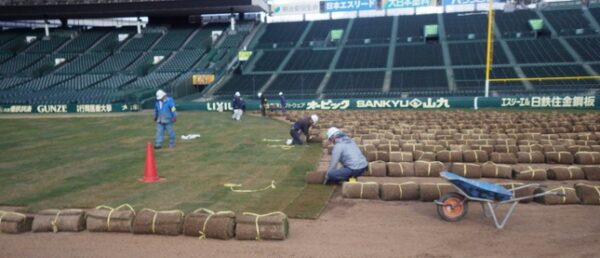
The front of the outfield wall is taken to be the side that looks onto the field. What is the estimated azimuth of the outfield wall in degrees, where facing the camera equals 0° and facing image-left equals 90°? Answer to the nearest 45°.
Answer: approximately 0°

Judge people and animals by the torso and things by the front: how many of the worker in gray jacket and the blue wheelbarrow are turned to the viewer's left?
2

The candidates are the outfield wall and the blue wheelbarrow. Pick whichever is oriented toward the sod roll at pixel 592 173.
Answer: the outfield wall

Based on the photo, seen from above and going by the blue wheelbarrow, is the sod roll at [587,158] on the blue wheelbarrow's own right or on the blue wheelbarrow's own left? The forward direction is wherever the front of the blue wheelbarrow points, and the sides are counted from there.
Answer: on the blue wheelbarrow's own right

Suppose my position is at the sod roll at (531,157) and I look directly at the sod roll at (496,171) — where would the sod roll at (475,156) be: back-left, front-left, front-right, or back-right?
front-right

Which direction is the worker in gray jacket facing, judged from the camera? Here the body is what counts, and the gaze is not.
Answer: to the viewer's left

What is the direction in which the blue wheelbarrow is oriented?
to the viewer's left

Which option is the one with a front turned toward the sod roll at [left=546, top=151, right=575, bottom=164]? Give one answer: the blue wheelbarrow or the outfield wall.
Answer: the outfield wall

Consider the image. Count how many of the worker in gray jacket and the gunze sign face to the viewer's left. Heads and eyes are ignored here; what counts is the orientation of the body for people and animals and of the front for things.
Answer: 1

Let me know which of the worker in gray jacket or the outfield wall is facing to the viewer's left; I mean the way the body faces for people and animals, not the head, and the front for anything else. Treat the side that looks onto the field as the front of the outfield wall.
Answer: the worker in gray jacket

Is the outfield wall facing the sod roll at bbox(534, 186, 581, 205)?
yes

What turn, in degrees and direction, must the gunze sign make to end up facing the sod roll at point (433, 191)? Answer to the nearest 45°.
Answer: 0° — it already faces it

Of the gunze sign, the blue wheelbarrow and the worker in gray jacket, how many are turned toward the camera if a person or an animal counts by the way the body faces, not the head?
1

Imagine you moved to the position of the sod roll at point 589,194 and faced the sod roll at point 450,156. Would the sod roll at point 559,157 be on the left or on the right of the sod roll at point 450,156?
right

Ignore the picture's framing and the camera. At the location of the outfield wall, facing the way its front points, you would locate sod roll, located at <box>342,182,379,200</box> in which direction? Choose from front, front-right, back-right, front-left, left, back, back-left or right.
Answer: front

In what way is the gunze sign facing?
toward the camera

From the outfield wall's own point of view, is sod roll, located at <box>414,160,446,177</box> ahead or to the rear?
ahead

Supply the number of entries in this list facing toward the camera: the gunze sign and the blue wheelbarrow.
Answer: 1

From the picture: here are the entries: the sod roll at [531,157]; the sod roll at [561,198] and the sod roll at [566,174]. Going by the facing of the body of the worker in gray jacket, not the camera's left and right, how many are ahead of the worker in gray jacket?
0
